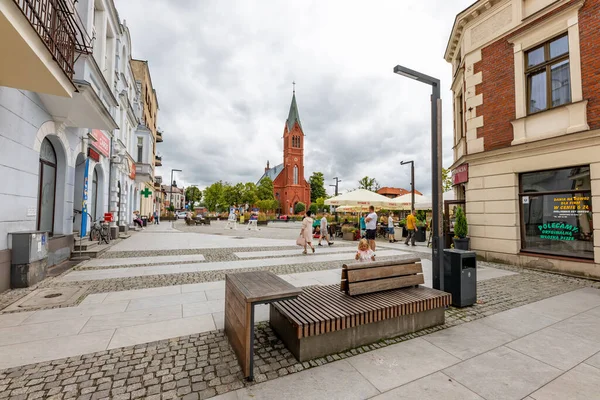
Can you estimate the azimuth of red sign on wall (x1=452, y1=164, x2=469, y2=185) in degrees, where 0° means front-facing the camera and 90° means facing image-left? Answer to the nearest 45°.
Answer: approximately 45°

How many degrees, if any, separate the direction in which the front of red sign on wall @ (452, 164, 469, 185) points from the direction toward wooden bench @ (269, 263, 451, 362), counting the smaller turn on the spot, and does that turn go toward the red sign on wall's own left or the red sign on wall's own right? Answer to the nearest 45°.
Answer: approximately 45° to the red sign on wall's own left

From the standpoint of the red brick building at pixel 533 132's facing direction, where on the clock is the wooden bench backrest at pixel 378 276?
The wooden bench backrest is roughly at 11 o'clock from the red brick building.

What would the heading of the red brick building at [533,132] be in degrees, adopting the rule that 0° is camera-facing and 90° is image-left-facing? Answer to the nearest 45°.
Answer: approximately 45°

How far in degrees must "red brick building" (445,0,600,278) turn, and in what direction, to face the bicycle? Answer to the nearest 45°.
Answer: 0° — it already faces it
